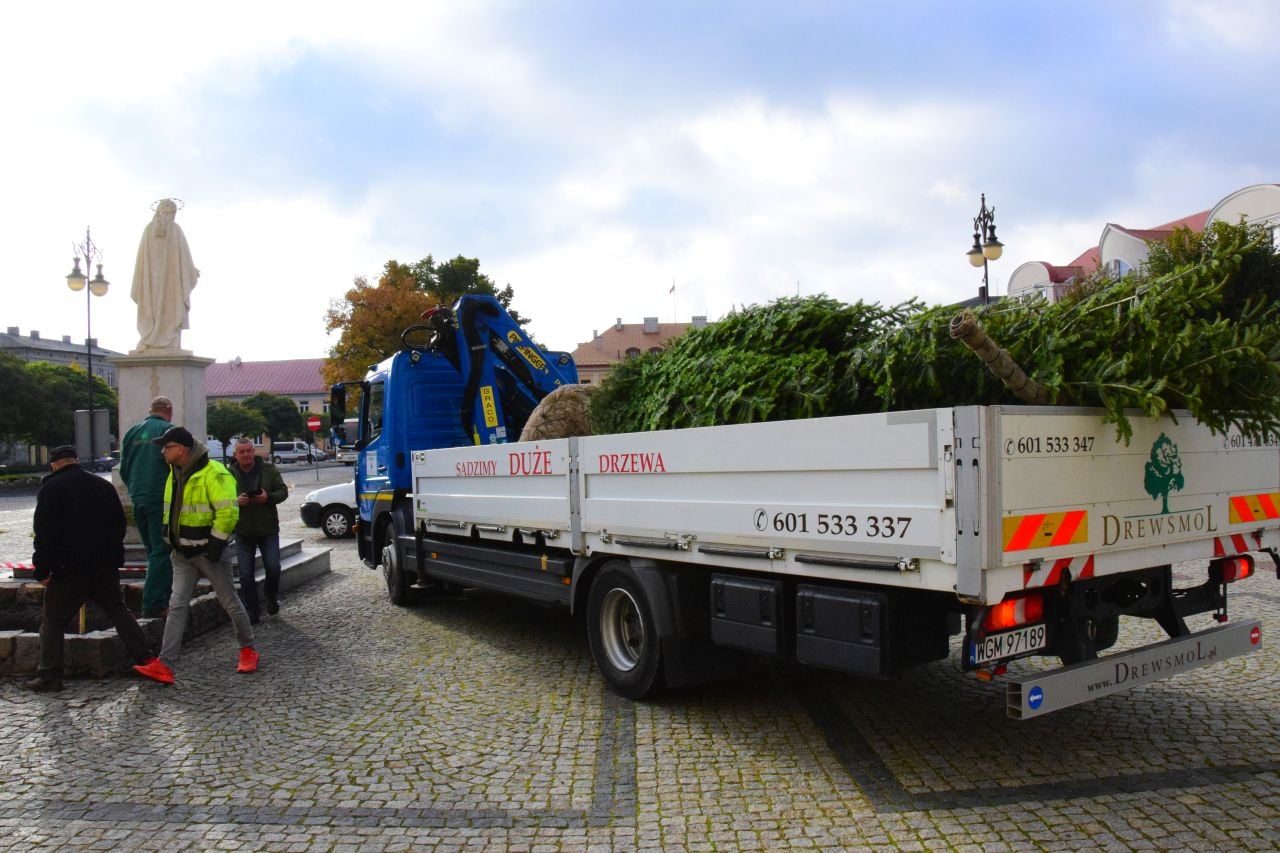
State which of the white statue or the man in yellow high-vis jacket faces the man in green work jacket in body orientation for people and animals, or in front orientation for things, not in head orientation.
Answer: the white statue

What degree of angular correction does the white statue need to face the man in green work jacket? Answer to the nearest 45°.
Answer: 0° — it already faces them

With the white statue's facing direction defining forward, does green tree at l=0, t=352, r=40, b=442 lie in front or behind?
behind

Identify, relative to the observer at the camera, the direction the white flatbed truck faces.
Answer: facing away from the viewer and to the left of the viewer

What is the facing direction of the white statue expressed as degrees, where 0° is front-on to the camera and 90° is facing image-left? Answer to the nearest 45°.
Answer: approximately 0°

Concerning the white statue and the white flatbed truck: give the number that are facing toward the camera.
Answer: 1

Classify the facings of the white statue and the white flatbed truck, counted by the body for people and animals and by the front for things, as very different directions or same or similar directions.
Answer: very different directions
